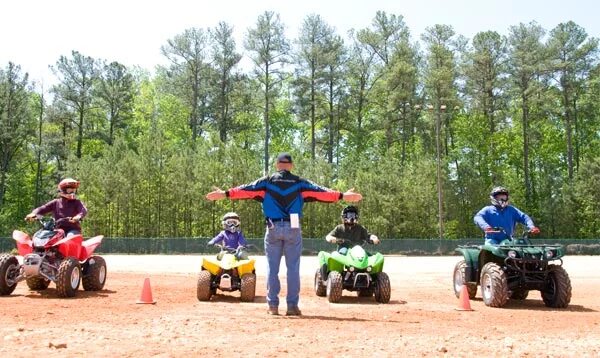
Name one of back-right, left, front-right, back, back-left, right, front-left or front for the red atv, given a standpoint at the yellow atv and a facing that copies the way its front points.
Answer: right

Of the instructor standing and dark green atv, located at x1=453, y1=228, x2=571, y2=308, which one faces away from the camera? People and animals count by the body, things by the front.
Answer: the instructor standing

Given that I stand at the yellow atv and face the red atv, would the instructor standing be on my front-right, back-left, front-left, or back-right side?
back-left

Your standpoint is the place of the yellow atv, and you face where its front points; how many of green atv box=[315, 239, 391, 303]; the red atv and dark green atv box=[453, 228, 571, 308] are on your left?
2

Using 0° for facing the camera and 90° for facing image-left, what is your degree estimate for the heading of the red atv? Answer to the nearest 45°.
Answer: approximately 45°

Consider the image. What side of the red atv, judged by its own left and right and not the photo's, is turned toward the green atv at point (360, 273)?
left

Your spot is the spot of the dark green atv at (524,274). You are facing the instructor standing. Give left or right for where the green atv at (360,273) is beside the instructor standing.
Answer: right

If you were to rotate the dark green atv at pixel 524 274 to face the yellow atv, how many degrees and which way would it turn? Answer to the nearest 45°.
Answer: approximately 135° to its right

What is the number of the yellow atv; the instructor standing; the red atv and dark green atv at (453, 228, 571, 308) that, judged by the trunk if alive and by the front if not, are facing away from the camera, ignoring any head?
1

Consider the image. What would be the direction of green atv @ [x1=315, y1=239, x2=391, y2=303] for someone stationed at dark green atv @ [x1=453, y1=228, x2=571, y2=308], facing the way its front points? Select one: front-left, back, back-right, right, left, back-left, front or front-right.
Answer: back-right

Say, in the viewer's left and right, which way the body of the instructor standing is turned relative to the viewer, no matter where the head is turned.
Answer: facing away from the viewer

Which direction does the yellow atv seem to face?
toward the camera
